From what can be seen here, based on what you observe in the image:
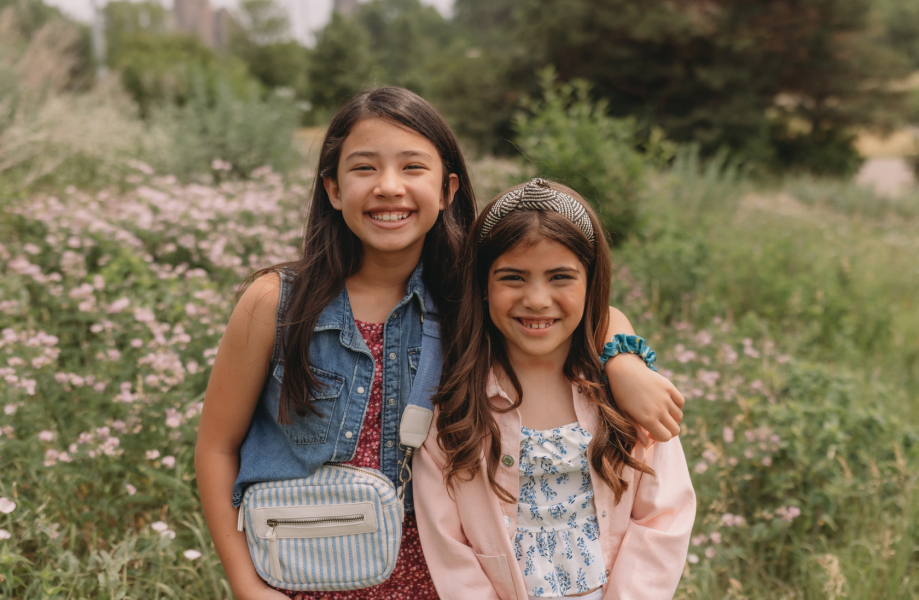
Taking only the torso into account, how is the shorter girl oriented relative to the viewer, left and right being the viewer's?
facing the viewer

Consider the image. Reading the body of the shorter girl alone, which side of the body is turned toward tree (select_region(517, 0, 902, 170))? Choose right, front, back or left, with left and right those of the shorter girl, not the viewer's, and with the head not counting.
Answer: back

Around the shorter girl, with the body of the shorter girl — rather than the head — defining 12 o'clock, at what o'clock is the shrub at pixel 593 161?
The shrub is roughly at 6 o'clock from the shorter girl.

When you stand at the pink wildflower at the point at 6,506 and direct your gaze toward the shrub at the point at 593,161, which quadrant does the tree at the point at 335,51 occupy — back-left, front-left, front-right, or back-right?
front-left

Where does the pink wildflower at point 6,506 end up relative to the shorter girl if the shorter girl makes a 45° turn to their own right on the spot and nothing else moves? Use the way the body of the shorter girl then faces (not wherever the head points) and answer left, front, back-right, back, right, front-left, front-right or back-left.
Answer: front-right

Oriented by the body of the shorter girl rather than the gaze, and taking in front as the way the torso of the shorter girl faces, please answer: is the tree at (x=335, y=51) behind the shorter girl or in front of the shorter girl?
behind
